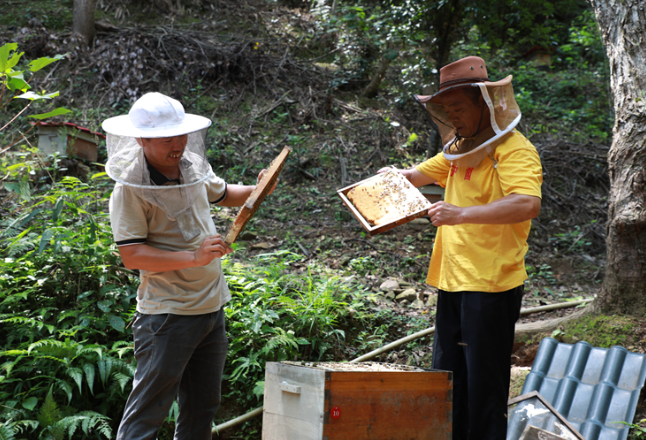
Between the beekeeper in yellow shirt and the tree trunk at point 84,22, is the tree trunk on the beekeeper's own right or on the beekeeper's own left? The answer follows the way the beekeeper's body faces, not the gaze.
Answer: on the beekeeper's own right

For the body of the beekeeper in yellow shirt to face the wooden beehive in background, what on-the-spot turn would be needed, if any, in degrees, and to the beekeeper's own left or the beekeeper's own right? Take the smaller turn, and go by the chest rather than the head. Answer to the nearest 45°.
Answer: approximately 90° to the beekeeper's own right

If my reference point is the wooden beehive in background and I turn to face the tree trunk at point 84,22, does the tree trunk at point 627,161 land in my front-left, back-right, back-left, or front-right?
back-right

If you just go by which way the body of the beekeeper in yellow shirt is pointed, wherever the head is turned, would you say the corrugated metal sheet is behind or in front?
behind

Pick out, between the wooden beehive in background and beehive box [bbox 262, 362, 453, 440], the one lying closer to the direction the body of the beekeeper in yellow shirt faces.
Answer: the beehive box

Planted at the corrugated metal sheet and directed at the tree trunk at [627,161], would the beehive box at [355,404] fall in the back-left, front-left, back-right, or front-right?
back-left

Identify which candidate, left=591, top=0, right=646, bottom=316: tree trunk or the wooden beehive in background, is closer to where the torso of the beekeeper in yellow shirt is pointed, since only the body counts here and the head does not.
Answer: the wooden beehive in background

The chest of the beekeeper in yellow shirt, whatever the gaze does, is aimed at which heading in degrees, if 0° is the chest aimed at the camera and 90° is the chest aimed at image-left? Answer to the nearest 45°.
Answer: approximately 45°

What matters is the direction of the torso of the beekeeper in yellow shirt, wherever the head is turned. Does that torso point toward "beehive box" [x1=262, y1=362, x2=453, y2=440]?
yes

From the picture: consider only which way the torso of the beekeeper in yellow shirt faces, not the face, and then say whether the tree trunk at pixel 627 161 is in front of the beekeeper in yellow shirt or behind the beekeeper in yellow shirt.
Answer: behind
